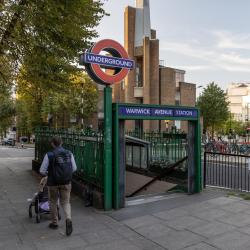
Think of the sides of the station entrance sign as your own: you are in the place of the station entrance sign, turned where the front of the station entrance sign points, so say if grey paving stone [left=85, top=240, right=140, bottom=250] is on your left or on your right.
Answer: on your right

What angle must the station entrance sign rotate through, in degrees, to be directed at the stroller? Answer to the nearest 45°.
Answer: approximately 90° to its right

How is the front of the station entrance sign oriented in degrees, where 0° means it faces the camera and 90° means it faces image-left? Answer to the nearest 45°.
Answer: approximately 315°

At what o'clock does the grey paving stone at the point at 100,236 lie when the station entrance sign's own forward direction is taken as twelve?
The grey paving stone is roughly at 2 o'clock from the station entrance sign.

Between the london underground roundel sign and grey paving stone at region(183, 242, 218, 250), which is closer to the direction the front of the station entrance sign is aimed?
the grey paving stone

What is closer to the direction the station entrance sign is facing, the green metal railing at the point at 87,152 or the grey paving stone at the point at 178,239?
the grey paving stone

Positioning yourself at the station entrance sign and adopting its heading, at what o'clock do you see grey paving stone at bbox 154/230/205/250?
The grey paving stone is roughly at 1 o'clock from the station entrance sign.

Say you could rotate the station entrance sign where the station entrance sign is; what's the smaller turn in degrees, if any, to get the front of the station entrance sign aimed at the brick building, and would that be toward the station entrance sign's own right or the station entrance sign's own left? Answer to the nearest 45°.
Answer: approximately 135° to the station entrance sign's own left

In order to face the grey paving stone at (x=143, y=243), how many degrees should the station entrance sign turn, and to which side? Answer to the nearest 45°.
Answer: approximately 45° to its right
